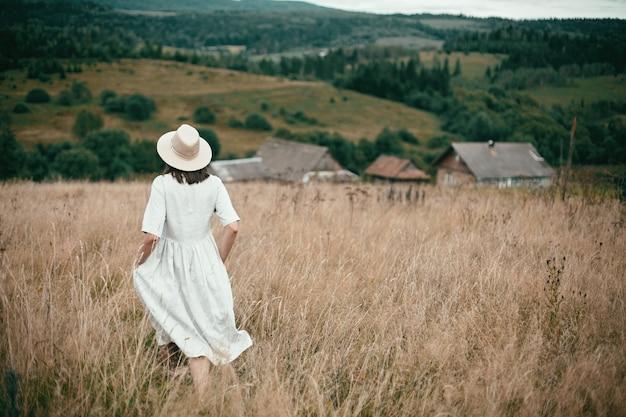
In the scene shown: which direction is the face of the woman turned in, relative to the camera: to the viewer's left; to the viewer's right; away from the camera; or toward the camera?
away from the camera

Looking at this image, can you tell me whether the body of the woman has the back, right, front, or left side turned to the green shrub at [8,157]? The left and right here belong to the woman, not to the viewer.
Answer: front

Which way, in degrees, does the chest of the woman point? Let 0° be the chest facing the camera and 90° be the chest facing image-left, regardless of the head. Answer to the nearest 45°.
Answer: approximately 180°
